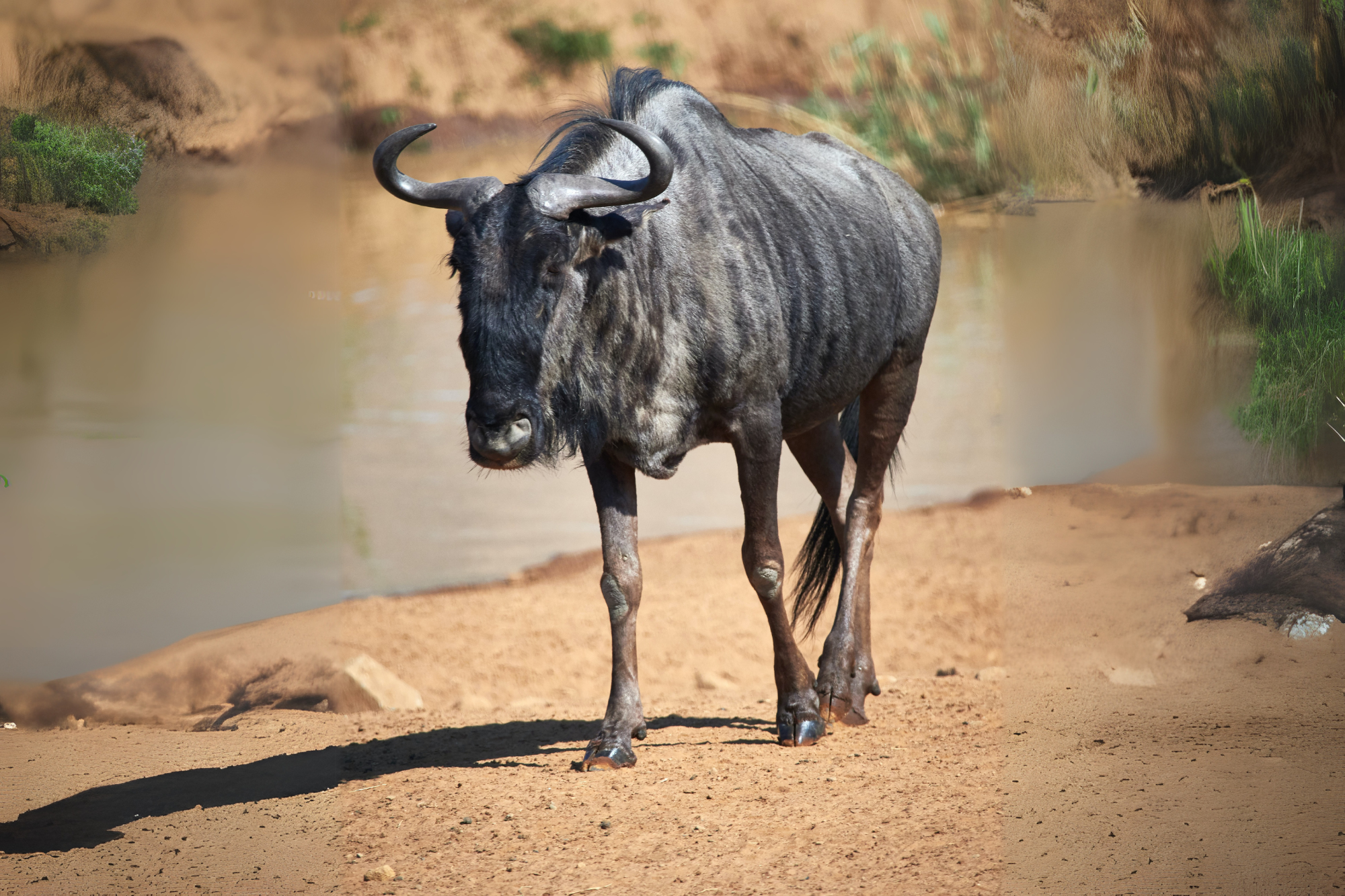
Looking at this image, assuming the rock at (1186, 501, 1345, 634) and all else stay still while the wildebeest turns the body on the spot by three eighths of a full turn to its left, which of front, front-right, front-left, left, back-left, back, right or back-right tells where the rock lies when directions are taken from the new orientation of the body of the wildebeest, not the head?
front

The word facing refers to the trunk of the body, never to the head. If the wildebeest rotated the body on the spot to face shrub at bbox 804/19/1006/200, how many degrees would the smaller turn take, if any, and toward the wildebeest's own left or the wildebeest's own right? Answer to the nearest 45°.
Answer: approximately 135° to the wildebeest's own right

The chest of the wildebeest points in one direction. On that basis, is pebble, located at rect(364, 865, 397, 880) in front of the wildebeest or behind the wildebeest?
in front

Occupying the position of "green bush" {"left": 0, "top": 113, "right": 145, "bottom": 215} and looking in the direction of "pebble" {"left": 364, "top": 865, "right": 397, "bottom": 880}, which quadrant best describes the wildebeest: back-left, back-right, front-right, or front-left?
front-left

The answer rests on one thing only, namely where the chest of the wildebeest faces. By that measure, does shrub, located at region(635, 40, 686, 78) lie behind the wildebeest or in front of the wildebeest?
behind

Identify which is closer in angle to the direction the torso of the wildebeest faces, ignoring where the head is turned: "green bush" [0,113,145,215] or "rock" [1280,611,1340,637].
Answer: the green bush

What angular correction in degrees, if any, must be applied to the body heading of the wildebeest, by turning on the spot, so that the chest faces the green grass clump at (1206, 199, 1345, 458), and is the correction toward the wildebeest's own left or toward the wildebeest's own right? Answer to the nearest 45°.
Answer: approximately 135° to the wildebeest's own left

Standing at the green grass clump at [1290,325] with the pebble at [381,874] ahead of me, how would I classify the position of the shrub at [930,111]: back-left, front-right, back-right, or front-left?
back-right

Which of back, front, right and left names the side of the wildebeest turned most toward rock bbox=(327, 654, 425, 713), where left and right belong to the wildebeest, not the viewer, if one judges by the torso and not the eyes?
right

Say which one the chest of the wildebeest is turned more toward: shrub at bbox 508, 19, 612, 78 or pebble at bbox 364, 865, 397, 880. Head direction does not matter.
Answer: the pebble

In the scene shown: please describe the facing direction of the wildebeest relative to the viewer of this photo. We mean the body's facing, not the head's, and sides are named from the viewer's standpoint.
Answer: facing the viewer and to the left of the viewer

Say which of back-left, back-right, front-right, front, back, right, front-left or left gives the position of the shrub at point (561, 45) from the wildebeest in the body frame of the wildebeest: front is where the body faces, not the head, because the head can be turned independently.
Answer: back-right

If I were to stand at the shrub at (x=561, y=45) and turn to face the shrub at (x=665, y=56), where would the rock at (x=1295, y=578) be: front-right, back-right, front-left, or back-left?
front-right
